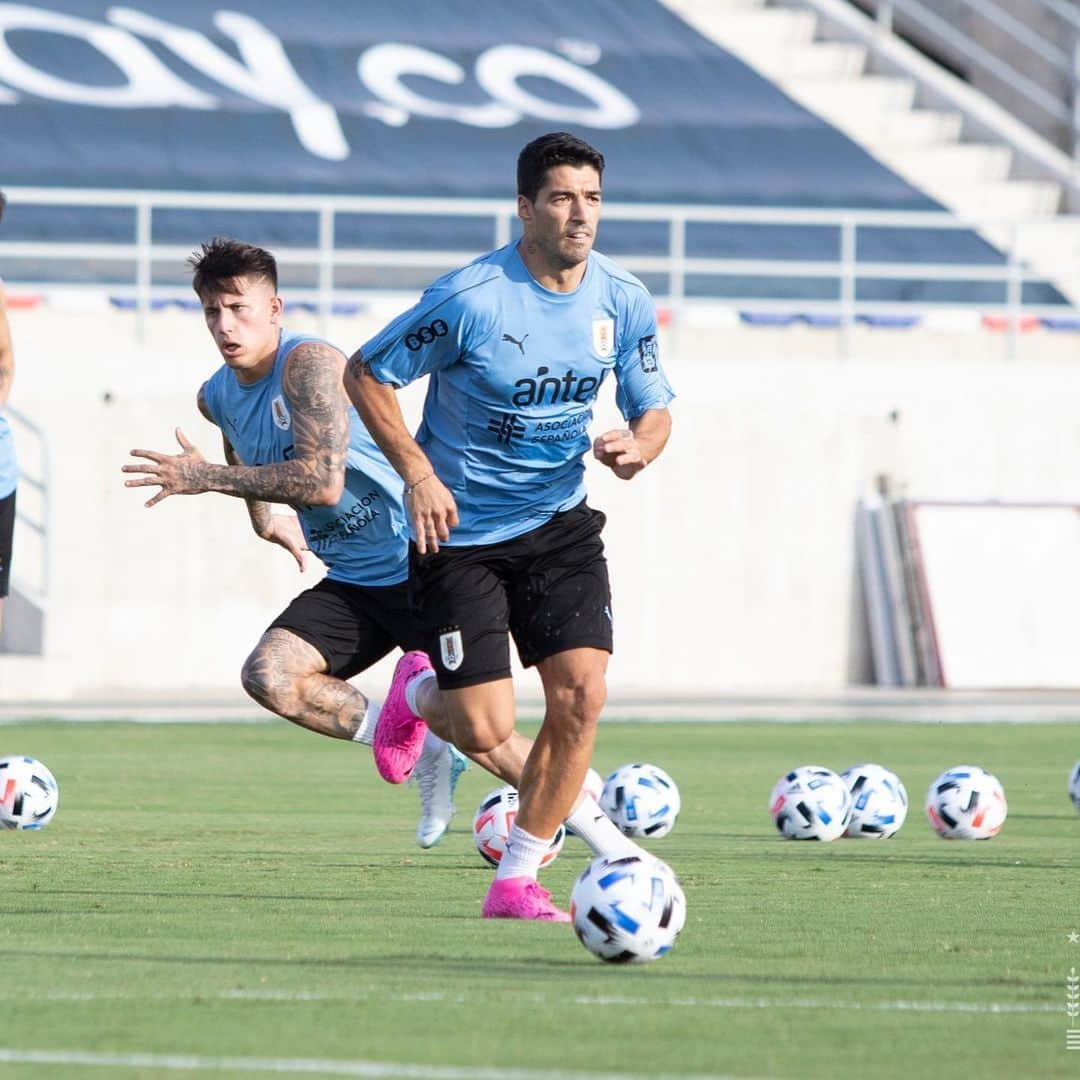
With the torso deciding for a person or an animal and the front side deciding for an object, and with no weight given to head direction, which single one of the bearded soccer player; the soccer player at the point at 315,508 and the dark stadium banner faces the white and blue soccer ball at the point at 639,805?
the dark stadium banner

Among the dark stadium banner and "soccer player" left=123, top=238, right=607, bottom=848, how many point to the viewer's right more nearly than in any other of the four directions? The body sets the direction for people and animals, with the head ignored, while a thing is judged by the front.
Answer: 0

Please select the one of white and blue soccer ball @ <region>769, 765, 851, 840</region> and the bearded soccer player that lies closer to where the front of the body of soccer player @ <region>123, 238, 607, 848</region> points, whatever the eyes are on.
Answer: the bearded soccer player

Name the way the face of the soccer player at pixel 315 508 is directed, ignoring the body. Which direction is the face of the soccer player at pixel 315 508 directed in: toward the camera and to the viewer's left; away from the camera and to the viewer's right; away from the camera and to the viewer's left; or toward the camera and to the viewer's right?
toward the camera and to the viewer's left

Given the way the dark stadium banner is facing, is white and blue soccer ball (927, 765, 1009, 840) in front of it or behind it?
in front

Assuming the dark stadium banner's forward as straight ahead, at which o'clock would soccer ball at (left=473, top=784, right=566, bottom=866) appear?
The soccer ball is roughly at 12 o'clock from the dark stadium banner.

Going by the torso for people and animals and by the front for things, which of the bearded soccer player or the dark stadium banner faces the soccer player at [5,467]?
the dark stadium banner

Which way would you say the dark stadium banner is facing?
toward the camera

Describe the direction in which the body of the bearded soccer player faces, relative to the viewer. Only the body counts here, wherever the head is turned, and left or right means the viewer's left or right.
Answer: facing the viewer and to the right of the viewer

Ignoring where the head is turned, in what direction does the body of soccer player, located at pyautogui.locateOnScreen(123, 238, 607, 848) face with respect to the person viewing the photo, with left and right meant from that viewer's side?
facing the viewer and to the left of the viewer

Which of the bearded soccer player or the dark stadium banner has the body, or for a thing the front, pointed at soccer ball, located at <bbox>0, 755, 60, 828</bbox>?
the dark stadium banner
